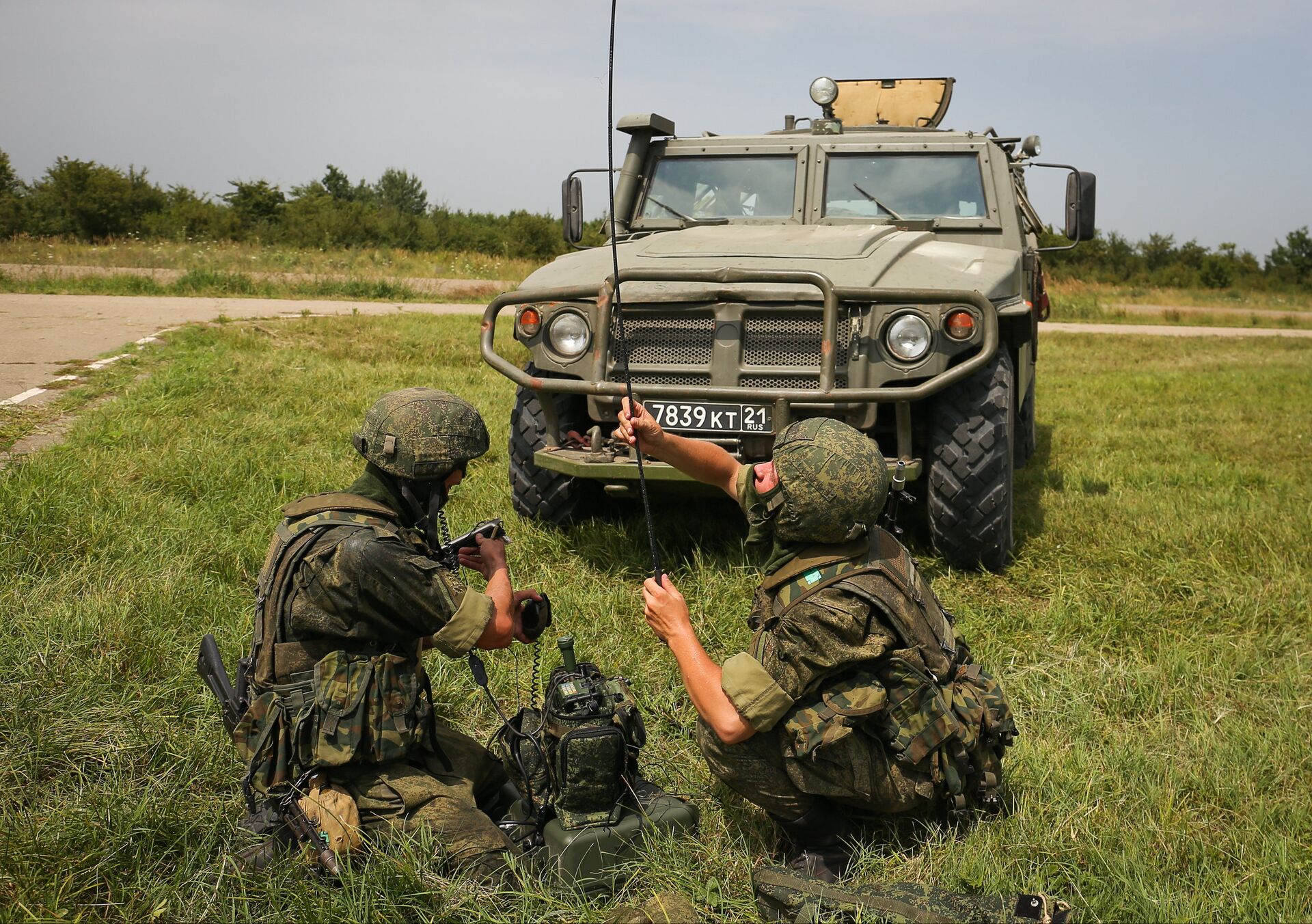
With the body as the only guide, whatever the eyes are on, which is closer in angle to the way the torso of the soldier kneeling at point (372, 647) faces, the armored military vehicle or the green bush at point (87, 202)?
the armored military vehicle

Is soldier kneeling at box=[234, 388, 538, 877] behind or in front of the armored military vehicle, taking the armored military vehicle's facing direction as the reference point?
in front

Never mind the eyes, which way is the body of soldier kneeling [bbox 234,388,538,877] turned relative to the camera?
to the viewer's right

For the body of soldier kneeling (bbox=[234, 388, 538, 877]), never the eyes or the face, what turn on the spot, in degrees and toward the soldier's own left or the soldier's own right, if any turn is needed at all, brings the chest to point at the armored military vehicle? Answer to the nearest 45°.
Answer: approximately 45° to the soldier's own left

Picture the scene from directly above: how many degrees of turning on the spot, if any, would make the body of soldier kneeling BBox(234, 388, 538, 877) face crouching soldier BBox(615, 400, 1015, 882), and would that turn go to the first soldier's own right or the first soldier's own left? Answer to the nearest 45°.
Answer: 0° — they already face them

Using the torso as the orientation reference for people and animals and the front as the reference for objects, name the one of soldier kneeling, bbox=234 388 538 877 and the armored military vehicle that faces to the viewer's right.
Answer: the soldier kneeling

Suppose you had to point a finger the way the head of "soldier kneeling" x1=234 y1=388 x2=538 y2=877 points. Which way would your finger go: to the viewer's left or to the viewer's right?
to the viewer's right

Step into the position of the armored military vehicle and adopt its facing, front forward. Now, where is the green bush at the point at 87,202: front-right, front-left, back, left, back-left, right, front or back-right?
back-right

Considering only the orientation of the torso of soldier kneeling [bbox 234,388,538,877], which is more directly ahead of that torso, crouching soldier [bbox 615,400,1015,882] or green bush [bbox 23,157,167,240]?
the crouching soldier

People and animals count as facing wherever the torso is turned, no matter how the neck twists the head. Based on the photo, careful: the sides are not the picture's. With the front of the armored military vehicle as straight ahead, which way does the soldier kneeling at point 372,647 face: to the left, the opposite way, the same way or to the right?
to the left

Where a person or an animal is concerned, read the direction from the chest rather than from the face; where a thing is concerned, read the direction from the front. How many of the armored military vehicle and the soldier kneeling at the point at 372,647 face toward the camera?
1

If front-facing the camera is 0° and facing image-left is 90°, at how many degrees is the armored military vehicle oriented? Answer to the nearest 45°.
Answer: approximately 0°
